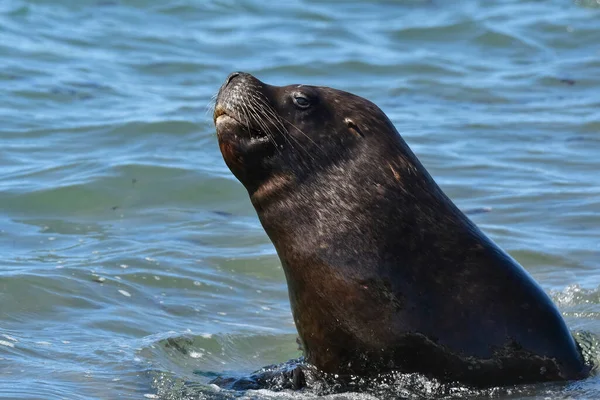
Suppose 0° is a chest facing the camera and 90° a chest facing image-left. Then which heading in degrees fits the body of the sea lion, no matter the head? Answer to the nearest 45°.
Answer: approximately 90°
